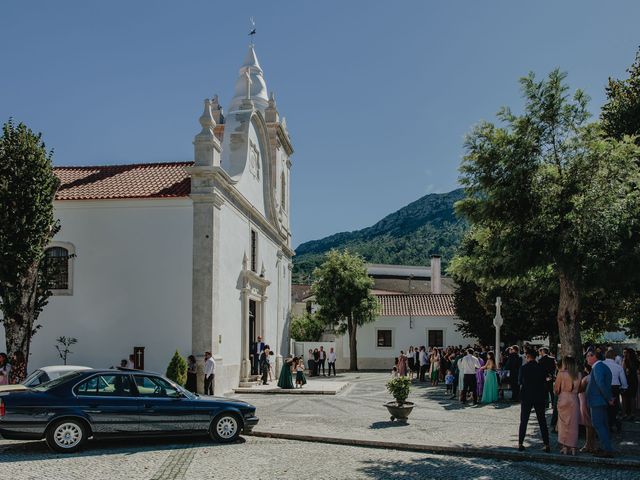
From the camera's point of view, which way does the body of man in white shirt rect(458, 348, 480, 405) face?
away from the camera

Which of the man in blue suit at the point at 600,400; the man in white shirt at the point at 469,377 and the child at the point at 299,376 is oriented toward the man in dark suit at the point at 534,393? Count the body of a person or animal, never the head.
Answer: the man in blue suit

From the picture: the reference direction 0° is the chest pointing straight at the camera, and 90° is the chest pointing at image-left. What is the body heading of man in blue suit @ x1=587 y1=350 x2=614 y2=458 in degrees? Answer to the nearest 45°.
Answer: approximately 90°

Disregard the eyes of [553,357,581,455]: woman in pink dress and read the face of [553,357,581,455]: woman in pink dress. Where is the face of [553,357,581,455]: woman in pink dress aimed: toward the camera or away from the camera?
away from the camera

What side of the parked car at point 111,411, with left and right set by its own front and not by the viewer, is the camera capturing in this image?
right

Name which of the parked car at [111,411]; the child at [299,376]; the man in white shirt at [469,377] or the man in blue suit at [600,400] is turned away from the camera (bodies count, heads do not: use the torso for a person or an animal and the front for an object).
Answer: the man in white shirt
